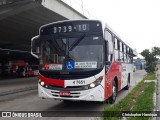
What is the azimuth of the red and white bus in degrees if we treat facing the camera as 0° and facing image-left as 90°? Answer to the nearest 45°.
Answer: approximately 45°
